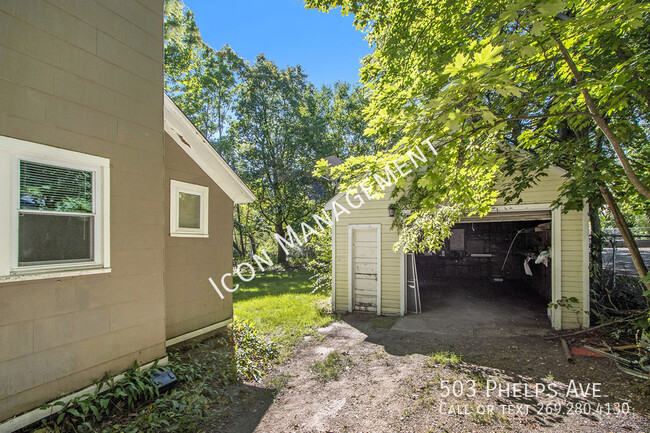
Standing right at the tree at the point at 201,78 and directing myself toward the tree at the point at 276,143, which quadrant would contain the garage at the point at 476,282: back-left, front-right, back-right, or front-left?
front-right

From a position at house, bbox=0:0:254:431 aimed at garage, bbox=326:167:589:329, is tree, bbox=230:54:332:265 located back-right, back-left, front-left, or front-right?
front-left

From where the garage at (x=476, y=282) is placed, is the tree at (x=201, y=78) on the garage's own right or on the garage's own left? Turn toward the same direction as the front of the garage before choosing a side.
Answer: on the garage's own right

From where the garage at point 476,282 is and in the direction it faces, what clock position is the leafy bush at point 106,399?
The leafy bush is roughly at 1 o'clock from the garage.

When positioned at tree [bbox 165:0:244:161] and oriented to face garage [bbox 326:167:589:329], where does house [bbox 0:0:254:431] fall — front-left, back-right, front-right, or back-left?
front-right

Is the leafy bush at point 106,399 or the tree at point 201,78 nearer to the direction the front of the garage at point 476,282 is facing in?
the leafy bush

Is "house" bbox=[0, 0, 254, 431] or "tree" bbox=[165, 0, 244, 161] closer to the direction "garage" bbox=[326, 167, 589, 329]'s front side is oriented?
the house

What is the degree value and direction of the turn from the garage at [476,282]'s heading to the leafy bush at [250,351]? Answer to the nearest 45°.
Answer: approximately 45° to its right

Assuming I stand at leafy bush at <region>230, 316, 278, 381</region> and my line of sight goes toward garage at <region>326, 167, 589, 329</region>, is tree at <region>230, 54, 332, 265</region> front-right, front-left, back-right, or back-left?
front-left

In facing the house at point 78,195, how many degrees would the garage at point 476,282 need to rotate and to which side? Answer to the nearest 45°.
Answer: approximately 45° to its right

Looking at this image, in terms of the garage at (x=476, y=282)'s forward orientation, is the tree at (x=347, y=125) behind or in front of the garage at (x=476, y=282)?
behind

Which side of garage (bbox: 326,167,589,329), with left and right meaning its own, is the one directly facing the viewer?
front

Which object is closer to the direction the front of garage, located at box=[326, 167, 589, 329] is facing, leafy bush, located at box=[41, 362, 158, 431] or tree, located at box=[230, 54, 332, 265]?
the leafy bush

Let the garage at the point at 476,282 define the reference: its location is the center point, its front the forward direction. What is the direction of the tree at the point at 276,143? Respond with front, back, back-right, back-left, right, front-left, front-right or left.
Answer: back-right
